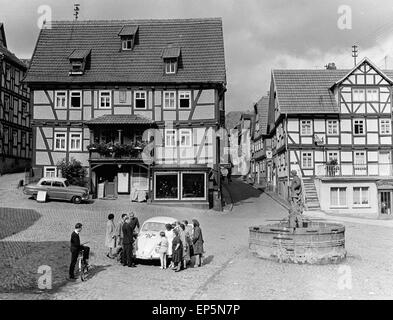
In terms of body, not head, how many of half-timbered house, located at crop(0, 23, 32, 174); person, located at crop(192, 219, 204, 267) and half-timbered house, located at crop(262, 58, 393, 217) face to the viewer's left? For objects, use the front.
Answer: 1

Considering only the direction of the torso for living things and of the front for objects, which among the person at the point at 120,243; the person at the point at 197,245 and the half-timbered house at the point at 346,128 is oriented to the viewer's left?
the person at the point at 197,245

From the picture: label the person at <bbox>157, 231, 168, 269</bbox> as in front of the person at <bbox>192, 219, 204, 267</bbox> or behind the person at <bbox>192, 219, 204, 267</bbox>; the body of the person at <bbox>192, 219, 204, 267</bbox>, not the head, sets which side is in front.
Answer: in front

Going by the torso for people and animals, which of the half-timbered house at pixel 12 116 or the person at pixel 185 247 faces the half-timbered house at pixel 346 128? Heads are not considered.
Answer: the half-timbered house at pixel 12 116

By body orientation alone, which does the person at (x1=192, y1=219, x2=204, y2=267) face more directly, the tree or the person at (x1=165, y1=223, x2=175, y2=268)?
the person

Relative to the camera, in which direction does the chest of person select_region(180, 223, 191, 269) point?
to the viewer's left

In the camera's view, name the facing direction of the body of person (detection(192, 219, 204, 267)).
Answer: to the viewer's left

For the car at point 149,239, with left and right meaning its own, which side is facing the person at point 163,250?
front

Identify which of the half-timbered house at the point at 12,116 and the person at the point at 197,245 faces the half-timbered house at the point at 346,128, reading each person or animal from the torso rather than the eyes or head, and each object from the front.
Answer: the half-timbered house at the point at 12,116

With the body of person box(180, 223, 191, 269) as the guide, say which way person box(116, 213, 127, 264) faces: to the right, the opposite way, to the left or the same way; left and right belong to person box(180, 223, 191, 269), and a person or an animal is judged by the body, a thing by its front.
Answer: the opposite way

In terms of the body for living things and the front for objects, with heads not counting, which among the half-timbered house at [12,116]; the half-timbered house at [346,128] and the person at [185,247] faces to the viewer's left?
the person

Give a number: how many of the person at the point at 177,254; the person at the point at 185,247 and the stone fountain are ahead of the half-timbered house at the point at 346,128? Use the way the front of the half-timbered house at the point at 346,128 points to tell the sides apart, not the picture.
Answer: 3

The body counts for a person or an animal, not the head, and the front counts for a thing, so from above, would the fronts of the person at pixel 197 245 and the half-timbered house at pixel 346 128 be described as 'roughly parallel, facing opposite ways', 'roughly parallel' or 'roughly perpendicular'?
roughly perpendicular

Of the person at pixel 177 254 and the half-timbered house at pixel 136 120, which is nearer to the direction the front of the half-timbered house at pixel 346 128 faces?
the person

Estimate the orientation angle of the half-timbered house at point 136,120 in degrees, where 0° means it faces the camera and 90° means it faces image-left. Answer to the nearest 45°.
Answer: approximately 0°

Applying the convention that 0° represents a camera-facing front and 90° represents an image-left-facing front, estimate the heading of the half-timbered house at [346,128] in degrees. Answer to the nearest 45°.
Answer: approximately 0°
